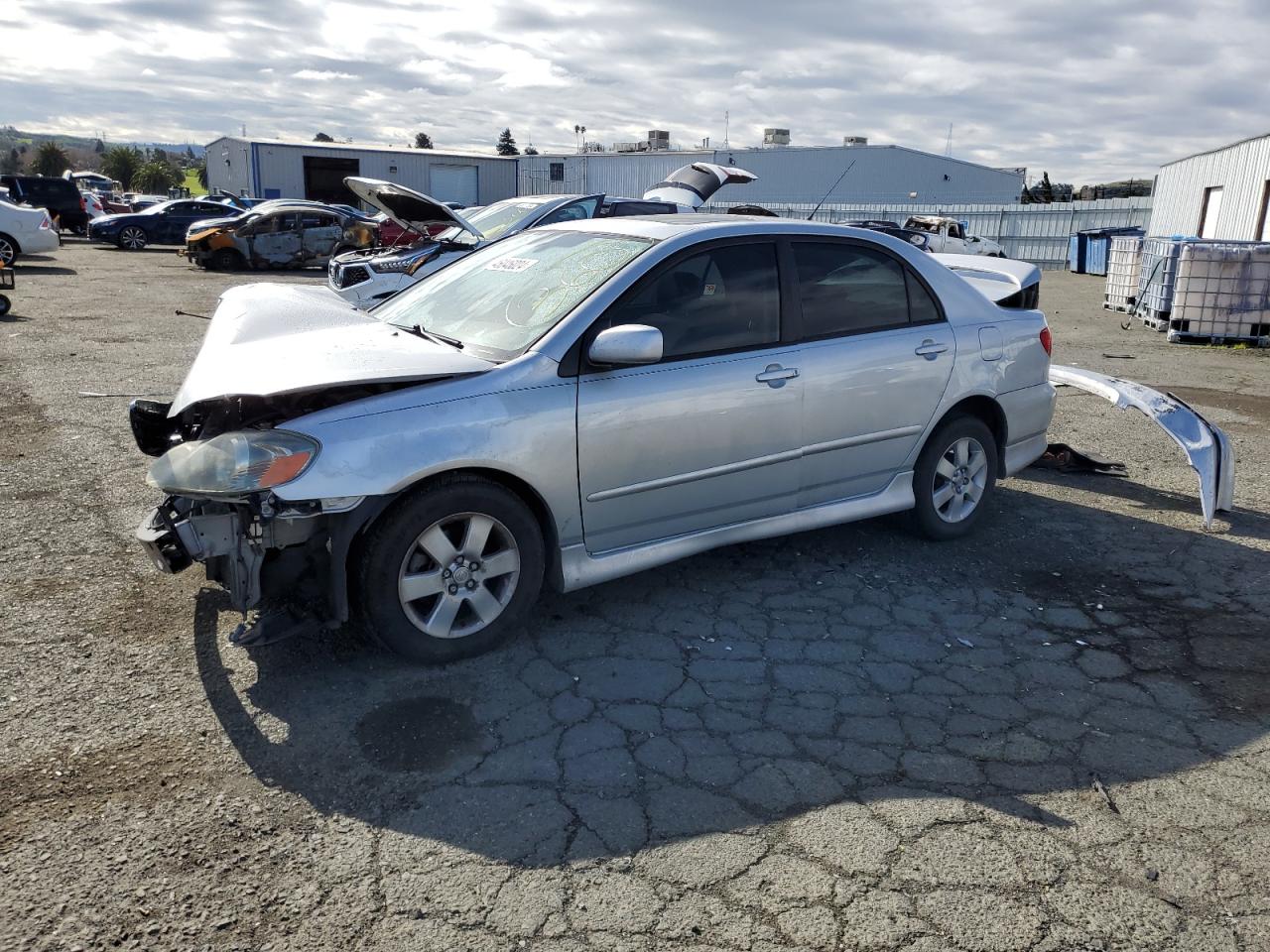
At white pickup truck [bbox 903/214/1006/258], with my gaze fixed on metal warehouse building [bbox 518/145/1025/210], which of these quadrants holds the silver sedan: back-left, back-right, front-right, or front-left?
back-left

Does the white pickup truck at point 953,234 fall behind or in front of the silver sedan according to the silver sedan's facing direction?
behind

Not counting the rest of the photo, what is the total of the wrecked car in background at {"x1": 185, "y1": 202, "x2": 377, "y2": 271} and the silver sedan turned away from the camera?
0

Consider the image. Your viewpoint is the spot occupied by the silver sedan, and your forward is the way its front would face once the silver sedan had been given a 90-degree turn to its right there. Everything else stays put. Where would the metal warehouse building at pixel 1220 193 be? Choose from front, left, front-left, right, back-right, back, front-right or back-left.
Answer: right

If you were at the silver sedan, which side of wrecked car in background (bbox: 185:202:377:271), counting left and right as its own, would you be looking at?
left

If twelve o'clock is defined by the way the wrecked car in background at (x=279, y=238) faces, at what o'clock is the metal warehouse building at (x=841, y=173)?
The metal warehouse building is roughly at 5 o'clock from the wrecked car in background.

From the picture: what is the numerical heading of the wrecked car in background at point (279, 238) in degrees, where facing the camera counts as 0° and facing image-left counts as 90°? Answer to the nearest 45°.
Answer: approximately 90°

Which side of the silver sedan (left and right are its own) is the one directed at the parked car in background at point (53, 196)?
right

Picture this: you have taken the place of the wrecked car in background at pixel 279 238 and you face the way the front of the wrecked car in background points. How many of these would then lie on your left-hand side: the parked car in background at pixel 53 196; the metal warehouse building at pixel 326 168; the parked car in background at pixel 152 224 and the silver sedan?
1

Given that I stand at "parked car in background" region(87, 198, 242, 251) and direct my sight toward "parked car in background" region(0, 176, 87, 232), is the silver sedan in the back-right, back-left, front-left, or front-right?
back-left

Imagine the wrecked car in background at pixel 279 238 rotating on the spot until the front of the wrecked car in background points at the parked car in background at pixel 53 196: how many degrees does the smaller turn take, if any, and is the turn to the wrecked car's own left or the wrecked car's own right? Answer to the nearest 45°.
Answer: approximately 45° to the wrecked car's own right

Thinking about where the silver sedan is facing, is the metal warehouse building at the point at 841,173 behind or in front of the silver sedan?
behind

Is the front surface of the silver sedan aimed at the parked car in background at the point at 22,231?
no

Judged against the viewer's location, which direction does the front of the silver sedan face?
facing the viewer and to the left of the viewer

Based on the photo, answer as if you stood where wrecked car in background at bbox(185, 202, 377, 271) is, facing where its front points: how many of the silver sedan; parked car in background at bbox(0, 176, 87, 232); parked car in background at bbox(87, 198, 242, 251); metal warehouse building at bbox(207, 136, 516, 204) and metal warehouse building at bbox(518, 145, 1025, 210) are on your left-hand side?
1

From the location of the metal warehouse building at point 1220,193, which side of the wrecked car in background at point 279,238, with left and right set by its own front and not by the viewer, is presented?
back

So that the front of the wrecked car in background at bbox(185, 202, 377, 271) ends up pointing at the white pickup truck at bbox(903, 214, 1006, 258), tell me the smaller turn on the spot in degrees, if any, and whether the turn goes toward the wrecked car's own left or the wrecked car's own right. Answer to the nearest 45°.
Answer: approximately 180°

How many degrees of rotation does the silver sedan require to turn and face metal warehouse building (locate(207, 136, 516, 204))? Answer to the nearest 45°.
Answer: approximately 135° to its right
